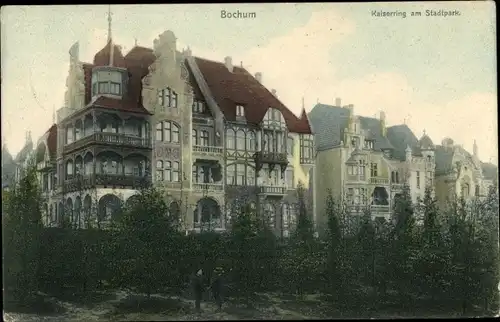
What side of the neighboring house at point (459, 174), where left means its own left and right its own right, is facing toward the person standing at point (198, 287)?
right

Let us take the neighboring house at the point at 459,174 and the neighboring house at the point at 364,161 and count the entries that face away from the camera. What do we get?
0

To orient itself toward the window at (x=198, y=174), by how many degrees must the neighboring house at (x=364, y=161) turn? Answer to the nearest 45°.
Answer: approximately 135° to its right

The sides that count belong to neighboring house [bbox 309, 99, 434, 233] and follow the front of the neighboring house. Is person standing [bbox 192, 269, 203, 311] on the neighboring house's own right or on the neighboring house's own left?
on the neighboring house's own right

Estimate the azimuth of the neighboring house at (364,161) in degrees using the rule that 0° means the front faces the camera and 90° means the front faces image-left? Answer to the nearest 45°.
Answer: approximately 315°

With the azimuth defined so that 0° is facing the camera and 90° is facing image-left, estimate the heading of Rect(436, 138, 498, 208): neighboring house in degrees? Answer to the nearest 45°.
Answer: approximately 315°

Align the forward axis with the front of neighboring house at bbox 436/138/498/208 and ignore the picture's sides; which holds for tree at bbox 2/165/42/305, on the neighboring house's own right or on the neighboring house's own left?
on the neighboring house's own right

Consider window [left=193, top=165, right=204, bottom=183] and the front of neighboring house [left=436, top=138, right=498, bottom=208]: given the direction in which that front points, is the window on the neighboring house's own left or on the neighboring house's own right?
on the neighboring house's own right

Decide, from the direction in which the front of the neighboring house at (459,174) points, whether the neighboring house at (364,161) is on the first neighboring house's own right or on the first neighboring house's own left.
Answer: on the first neighboring house's own right

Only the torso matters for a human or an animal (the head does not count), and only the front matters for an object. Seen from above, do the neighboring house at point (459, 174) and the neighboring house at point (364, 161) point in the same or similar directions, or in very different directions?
same or similar directions
